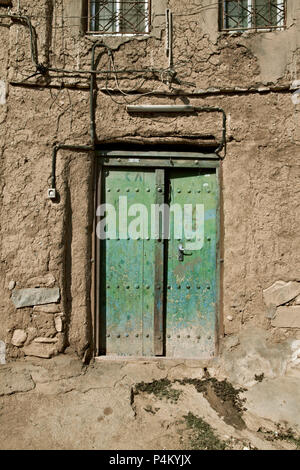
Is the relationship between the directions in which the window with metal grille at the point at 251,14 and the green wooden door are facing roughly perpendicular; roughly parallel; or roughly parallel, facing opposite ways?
roughly parallel

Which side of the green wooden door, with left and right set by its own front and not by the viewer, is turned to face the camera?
front

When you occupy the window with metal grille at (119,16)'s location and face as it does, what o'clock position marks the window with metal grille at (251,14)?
the window with metal grille at (251,14) is roughly at 9 o'clock from the window with metal grille at (119,16).

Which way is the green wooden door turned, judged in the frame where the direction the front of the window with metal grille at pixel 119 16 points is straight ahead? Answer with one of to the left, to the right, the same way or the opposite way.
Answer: the same way

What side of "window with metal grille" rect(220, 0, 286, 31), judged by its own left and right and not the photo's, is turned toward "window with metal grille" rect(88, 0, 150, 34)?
right

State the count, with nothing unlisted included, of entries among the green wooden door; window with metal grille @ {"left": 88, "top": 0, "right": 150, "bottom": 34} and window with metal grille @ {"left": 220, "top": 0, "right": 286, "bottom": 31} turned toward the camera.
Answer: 3

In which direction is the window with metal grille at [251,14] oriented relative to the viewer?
toward the camera

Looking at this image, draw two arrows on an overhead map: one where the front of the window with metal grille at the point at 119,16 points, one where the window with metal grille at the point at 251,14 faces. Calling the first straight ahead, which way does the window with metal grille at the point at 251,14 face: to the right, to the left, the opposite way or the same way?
the same way

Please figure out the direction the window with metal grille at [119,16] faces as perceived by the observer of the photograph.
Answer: facing the viewer
